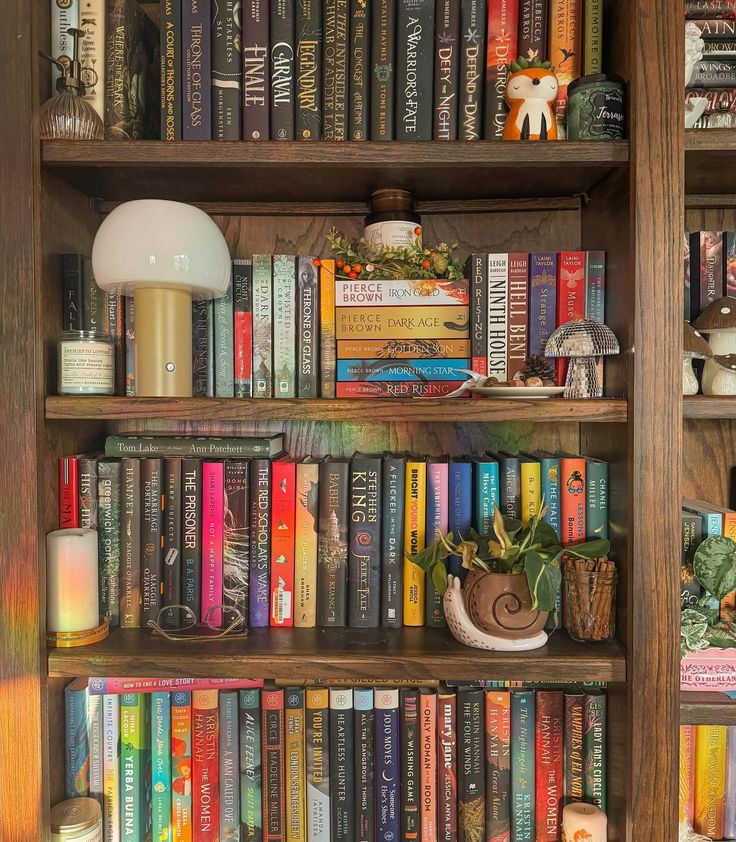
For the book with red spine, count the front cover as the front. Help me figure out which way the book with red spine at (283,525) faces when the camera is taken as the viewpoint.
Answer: facing to the right of the viewer

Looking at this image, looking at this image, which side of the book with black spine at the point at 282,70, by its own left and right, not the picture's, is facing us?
right
